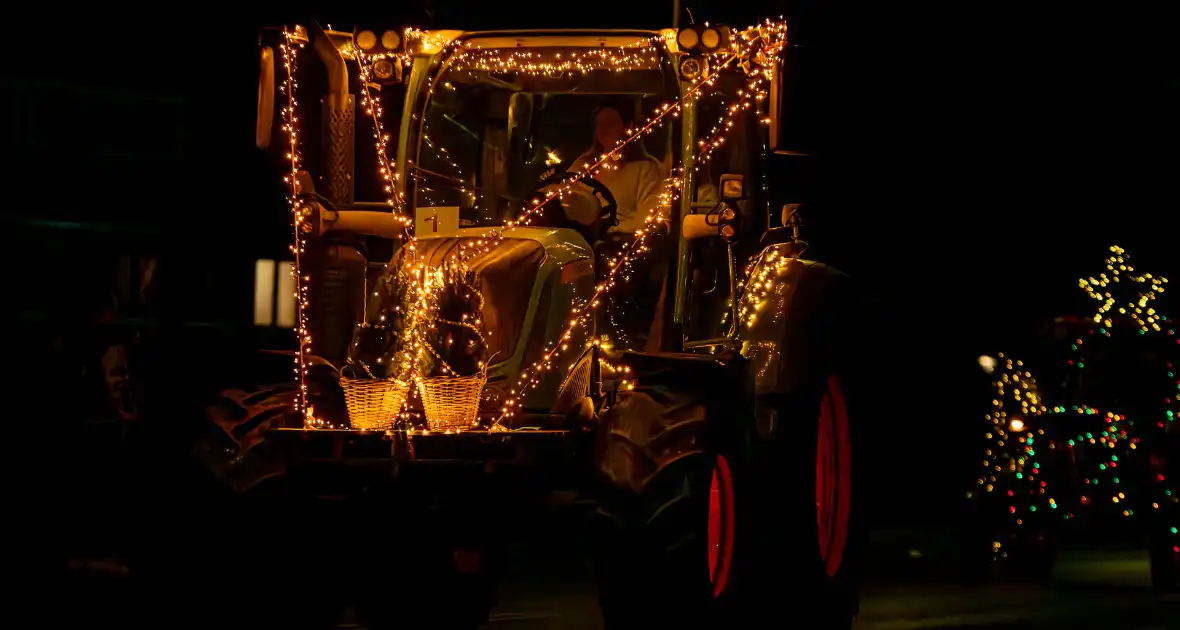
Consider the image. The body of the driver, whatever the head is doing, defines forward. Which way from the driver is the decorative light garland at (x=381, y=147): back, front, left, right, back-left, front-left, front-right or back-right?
front-right

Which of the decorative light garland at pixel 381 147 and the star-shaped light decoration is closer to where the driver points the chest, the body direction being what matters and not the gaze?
the decorative light garland

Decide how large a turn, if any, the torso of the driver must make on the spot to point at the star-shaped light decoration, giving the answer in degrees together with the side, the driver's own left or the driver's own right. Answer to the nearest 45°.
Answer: approximately 180°

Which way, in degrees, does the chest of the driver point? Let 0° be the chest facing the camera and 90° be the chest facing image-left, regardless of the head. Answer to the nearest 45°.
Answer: approximately 45°
